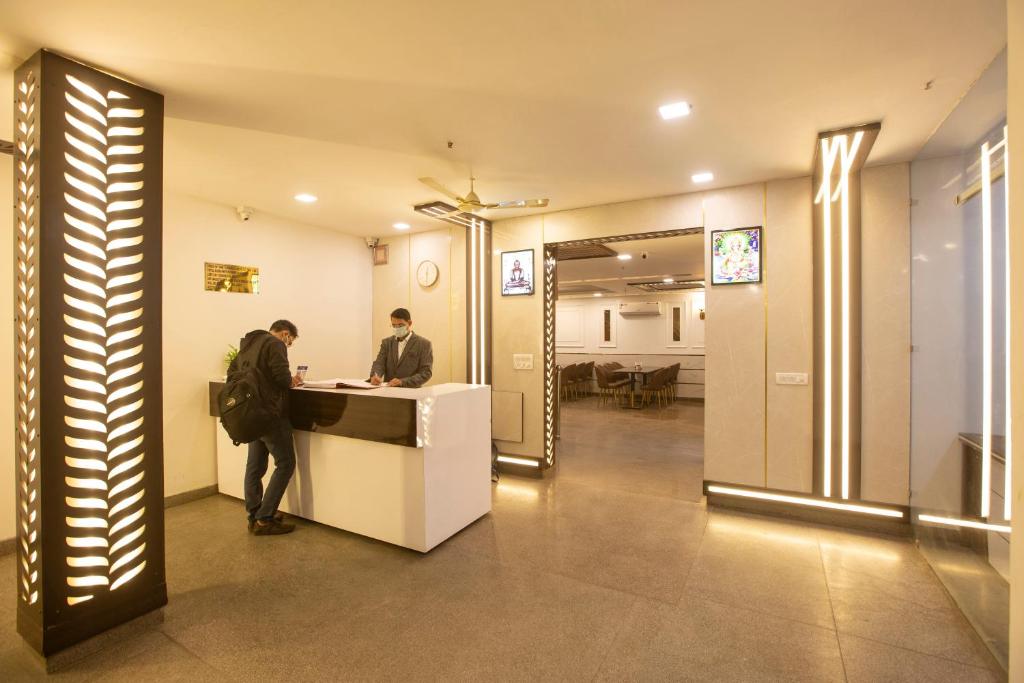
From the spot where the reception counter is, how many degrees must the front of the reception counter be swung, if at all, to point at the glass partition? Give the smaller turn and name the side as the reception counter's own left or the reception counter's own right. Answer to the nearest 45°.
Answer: approximately 90° to the reception counter's own left

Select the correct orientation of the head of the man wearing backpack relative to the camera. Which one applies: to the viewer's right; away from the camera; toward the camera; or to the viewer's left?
to the viewer's right

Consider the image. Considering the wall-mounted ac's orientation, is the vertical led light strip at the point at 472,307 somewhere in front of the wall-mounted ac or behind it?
in front

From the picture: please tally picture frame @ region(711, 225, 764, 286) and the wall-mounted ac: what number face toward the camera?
2

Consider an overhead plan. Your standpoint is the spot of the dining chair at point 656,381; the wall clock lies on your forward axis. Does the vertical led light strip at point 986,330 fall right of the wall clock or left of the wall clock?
left

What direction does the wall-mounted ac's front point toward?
toward the camera

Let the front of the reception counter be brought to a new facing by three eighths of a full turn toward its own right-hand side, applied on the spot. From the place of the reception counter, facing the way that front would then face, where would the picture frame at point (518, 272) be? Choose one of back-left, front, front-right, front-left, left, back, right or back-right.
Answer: front-right

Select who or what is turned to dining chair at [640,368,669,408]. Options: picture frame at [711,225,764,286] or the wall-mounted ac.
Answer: the wall-mounted ac

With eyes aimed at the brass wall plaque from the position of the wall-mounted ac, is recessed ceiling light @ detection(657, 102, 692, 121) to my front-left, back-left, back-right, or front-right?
front-left

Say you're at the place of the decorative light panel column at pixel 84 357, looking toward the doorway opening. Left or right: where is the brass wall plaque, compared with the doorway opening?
left

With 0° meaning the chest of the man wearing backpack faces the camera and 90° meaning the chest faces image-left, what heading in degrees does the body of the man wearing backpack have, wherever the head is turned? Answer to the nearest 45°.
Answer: approximately 270°

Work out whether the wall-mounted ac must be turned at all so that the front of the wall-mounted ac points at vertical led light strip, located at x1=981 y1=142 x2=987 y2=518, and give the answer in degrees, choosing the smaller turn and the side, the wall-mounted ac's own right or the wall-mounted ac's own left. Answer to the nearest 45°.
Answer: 0° — it already faces it

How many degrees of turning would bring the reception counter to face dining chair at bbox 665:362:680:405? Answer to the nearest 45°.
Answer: approximately 180°

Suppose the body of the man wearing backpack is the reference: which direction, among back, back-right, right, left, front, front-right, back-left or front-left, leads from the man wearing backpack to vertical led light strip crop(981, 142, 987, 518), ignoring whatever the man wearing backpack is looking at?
front-right

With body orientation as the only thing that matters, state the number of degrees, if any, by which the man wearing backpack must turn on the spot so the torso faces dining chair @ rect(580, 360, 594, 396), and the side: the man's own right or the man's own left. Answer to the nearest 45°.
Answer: approximately 45° to the man's own left

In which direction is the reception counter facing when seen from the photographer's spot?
facing the viewer and to the left of the viewer

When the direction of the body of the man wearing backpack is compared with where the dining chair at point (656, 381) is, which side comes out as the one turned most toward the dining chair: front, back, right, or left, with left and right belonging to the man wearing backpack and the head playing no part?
front

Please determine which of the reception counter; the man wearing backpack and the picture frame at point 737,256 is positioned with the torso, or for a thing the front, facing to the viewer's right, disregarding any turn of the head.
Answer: the man wearing backpack

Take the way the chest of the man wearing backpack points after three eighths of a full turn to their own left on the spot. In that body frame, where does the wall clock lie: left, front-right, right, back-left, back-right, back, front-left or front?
right

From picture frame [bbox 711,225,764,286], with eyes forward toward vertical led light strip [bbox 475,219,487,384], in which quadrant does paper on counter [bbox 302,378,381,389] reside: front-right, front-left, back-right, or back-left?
front-left

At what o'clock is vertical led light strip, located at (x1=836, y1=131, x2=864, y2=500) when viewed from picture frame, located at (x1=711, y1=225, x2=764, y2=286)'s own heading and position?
The vertical led light strip is roughly at 9 o'clock from the picture frame.

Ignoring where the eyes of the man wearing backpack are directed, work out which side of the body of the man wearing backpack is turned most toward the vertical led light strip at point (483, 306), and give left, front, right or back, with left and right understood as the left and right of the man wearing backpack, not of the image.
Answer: front

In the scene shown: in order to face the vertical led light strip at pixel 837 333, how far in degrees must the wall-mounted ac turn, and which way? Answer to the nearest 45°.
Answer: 0° — it already faces it

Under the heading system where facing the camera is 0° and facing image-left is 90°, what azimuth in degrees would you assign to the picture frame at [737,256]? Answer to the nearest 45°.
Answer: approximately 0°

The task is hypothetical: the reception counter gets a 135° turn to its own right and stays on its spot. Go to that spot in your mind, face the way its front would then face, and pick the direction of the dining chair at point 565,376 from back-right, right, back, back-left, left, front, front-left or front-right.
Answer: front-right
